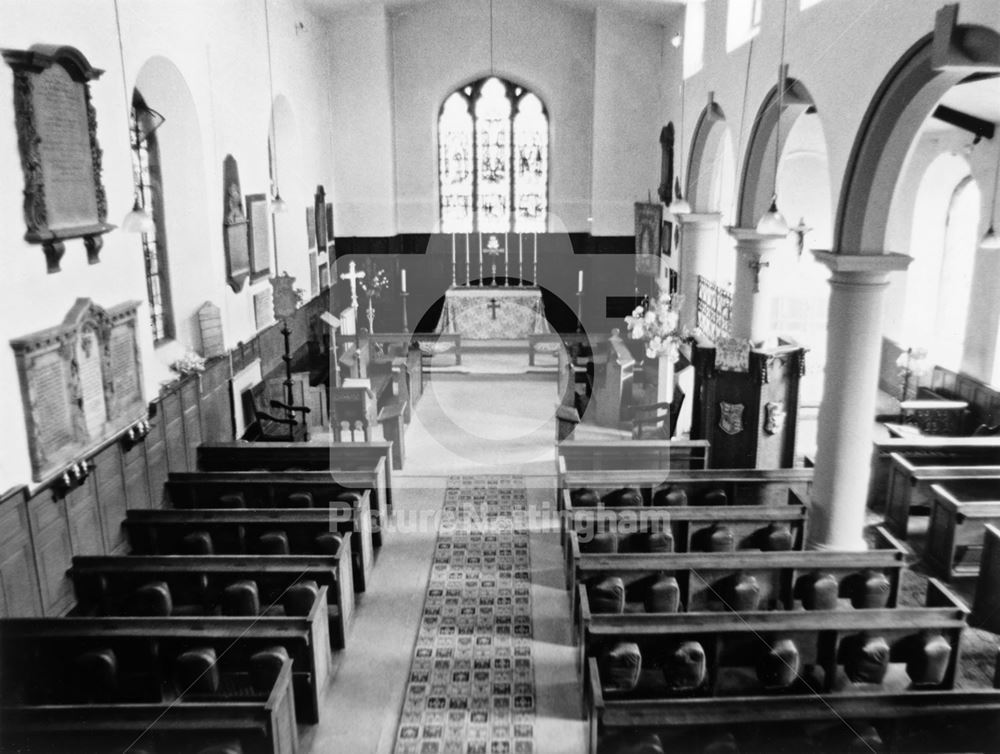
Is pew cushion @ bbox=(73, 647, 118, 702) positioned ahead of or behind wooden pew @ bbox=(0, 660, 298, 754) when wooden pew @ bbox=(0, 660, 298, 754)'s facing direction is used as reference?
ahead

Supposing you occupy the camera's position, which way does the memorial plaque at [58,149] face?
facing the viewer and to the right of the viewer

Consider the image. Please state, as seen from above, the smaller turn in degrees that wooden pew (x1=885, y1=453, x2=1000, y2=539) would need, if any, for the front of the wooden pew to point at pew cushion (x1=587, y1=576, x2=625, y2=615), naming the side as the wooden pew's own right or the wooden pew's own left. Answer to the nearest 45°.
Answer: approximately 135° to the wooden pew's own left

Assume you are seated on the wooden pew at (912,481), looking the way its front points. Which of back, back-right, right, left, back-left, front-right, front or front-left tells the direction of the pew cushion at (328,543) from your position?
back-left

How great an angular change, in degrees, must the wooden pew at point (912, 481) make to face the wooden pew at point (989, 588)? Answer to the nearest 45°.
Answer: approximately 135° to its right

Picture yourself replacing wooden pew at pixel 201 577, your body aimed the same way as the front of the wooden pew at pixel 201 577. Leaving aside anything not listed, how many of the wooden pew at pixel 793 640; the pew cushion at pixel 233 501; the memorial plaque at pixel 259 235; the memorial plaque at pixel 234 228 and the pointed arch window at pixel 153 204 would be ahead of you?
4

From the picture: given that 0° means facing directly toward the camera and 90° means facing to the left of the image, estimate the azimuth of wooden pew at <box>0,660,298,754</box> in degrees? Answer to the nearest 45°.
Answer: approximately 180°

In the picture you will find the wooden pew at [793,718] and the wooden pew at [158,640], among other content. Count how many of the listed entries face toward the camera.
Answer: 0

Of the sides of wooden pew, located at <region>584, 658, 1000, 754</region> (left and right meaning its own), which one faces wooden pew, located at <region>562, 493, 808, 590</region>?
front

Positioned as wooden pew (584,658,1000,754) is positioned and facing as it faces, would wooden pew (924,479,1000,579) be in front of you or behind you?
in front

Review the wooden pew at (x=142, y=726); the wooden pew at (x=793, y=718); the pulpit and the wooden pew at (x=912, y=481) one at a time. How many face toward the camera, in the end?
1

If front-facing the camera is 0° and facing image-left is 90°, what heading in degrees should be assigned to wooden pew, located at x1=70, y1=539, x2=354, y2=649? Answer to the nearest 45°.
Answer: approximately 180°

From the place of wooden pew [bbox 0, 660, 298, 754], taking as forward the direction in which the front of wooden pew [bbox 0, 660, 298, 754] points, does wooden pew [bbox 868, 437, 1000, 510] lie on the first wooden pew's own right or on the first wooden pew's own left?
on the first wooden pew's own right

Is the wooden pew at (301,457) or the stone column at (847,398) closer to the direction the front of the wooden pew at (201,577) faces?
the wooden pew

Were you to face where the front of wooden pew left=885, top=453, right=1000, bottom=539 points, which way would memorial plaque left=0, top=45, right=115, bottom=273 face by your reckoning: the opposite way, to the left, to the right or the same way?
to the right

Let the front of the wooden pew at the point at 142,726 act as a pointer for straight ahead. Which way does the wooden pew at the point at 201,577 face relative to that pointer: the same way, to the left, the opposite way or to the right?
the same way

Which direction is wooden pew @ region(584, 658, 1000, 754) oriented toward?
away from the camera

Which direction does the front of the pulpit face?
toward the camera
